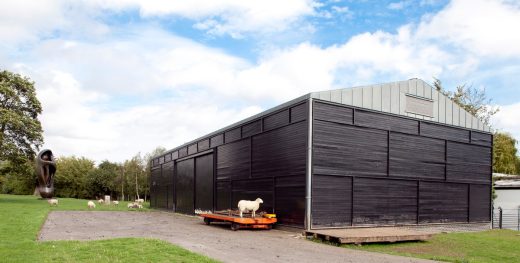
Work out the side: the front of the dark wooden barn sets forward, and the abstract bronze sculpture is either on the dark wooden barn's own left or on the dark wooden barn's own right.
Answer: on the dark wooden barn's own right

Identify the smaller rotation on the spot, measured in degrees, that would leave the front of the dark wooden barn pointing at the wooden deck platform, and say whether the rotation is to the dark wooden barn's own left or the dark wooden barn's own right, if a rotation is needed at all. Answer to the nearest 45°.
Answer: approximately 45° to the dark wooden barn's own left

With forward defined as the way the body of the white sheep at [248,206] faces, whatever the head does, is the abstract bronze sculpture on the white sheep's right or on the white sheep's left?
on the white sheep's left

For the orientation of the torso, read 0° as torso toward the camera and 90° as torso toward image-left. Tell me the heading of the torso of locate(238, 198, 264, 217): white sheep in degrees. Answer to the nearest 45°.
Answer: approximately 270°
